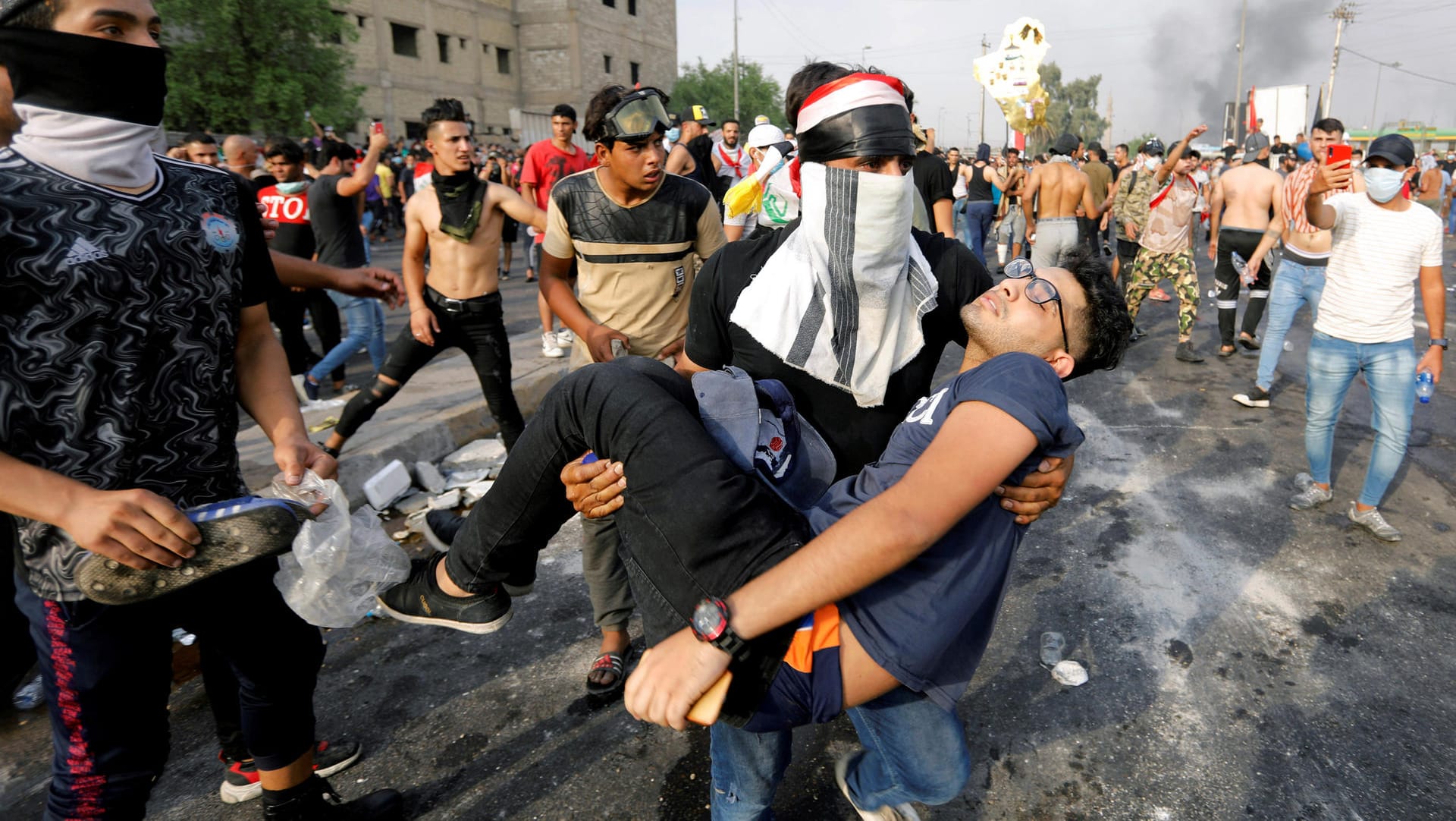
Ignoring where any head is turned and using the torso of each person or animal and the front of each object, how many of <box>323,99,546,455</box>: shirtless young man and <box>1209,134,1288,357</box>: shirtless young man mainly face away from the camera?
1

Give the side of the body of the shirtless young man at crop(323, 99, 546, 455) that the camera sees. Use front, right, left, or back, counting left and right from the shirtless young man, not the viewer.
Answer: front

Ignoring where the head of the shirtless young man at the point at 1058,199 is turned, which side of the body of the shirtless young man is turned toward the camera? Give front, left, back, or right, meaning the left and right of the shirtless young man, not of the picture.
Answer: back

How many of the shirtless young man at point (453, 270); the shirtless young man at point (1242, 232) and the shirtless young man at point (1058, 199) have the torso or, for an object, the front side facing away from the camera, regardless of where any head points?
2

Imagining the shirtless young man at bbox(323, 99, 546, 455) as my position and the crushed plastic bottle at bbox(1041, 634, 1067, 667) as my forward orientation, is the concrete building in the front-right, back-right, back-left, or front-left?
back-left

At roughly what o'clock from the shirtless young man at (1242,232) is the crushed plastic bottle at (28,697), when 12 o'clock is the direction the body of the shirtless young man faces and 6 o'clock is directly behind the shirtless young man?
The crushed plastic bottle is roughly at 7 o'clock from the shirtless young man.

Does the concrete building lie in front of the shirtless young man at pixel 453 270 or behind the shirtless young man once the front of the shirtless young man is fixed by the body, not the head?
behind

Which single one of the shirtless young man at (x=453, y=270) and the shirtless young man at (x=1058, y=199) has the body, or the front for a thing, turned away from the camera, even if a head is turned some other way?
the shirtless young man at (x=1058, y=199)

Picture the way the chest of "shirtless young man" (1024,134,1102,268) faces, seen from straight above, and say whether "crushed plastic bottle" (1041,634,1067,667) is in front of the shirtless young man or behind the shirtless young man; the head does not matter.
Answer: behind

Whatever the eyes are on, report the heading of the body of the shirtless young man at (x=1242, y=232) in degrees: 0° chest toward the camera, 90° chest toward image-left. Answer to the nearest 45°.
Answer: approximately 180°

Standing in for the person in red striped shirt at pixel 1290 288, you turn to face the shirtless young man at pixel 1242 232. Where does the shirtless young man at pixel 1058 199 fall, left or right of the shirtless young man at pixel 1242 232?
left
